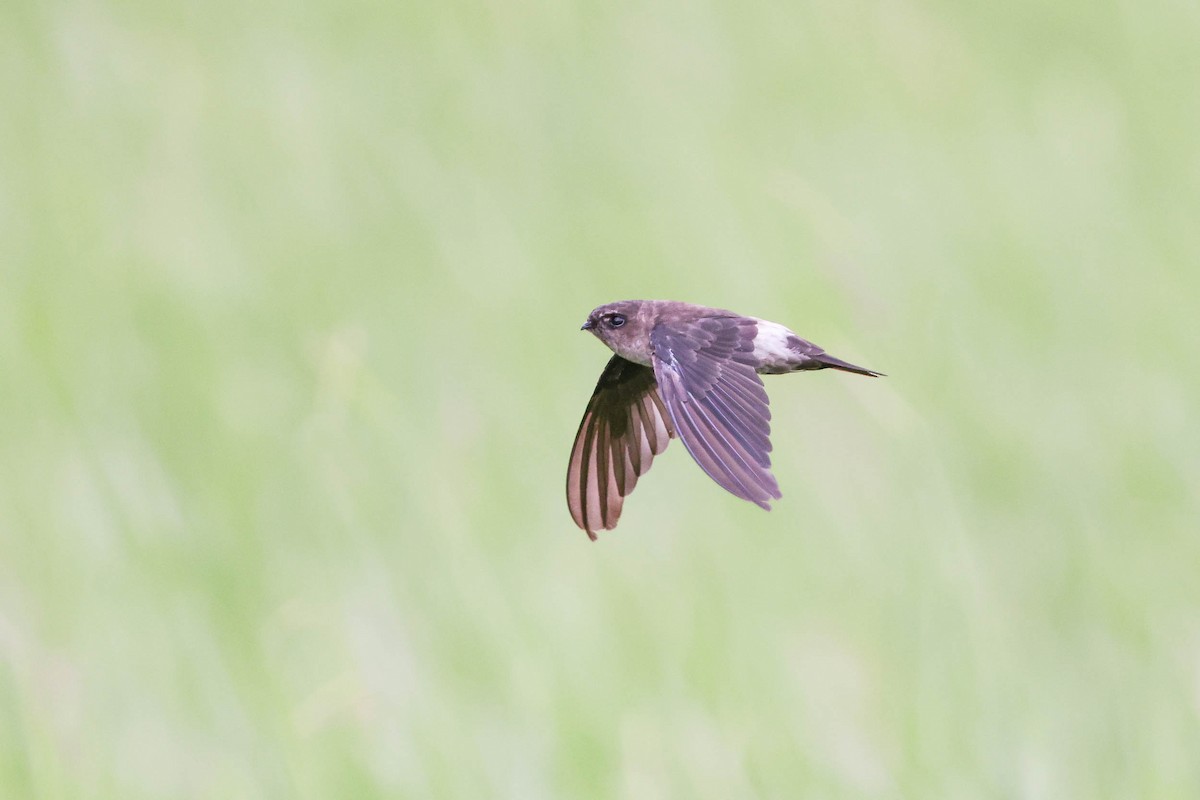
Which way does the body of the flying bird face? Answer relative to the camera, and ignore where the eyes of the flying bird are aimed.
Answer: to the viewer's left
